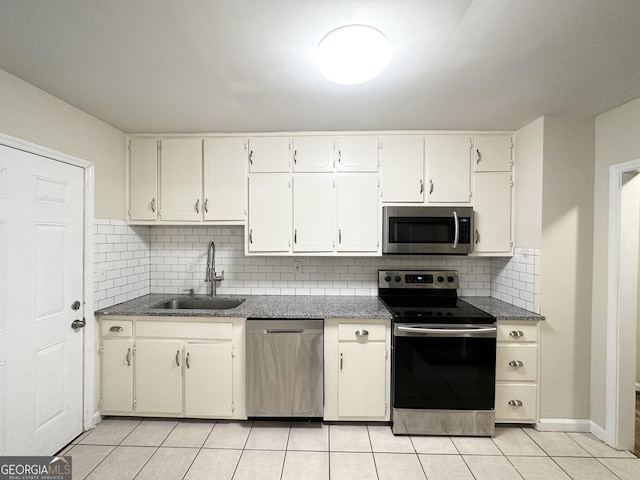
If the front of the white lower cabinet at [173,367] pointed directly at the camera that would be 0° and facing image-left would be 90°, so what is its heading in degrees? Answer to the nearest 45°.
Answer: approximately 0°

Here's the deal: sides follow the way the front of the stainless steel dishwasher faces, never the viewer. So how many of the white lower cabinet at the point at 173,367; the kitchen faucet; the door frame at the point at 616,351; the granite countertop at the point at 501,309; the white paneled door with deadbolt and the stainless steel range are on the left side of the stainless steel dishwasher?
3

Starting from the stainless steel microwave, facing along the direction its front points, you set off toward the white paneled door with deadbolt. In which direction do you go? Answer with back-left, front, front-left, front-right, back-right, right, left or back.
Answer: front-right

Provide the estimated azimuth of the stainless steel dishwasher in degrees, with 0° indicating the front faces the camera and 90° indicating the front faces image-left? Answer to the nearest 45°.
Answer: approximately 0°

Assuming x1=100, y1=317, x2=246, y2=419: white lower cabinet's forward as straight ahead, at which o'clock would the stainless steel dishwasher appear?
The stainless steel dishwasher is roughly at 10 o'clock from the white lower cabinet.
